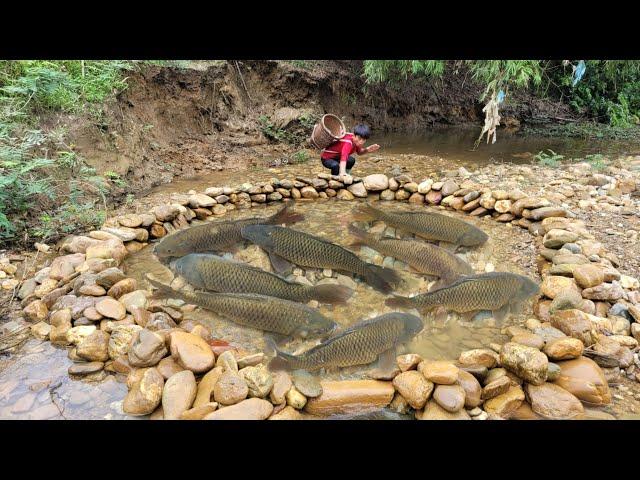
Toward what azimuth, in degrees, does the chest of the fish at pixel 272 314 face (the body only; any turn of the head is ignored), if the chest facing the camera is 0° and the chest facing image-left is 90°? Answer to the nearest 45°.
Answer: approximately 315°

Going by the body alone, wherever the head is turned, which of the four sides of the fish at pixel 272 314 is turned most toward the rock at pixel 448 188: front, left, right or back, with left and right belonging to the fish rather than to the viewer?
left

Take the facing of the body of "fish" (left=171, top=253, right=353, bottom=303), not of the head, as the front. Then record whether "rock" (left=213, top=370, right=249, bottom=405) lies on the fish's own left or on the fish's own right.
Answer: on the fish's own left

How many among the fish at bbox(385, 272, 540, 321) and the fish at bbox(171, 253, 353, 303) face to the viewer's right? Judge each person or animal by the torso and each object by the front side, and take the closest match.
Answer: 1

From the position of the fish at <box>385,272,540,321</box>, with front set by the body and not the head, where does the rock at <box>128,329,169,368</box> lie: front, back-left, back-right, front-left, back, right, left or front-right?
back-right

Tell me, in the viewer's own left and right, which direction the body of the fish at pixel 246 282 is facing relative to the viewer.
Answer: facing to the left of the viewer

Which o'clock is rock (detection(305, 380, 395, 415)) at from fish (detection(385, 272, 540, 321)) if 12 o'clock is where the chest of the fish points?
The rock is roughly at 4 o'clock from the fish.

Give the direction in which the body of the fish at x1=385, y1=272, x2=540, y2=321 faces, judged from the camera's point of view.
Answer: to the viewer's right

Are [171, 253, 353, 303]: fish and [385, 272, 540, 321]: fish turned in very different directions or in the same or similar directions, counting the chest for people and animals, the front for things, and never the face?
very different directions

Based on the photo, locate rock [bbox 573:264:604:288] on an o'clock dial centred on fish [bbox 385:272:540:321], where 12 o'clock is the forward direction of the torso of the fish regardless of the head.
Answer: The rock is roughly at 11 o'clock from the fish.

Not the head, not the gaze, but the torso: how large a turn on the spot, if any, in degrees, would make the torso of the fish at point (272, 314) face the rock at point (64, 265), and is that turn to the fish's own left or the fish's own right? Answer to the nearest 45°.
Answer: approximately 180°

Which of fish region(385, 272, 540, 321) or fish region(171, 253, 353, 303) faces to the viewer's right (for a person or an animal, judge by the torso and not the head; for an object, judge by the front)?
fish region(385, 272, 540, 321)
